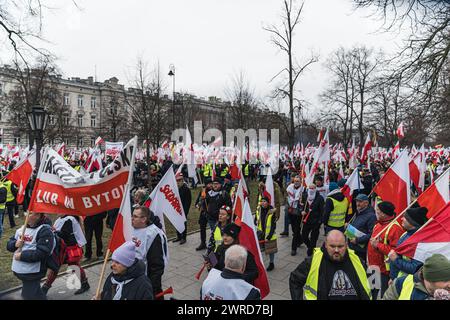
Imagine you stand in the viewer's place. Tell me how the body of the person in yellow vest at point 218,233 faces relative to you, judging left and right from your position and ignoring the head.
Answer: facing the viewer and to the left of the viewer

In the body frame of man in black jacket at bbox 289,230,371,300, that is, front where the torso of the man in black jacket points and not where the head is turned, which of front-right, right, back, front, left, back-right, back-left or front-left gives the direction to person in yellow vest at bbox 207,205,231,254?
back-right

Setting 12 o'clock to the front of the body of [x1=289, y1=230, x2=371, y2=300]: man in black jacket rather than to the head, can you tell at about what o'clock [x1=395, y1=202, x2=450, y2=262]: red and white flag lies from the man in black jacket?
The red and white flag is roughly at 8 o'clock from the man in black jacket.

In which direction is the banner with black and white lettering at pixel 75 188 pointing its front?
toward the camera

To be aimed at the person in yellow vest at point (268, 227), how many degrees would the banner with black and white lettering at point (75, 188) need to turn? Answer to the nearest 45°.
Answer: approximately 90° to its left

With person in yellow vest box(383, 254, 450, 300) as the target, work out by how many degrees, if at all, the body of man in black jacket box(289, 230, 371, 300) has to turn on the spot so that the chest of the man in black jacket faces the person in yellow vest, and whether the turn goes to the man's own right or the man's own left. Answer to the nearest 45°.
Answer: approximately 45° to the man's own left

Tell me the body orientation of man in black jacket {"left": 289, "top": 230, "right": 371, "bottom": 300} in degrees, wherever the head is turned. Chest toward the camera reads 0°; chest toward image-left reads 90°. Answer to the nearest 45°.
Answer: approximately 0°

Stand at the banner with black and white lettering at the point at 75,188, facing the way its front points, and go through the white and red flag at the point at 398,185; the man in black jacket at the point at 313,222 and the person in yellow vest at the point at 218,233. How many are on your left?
3

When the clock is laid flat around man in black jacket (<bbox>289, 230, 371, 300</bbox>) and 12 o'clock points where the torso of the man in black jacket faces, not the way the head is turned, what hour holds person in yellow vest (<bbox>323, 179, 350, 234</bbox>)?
The person in yellow vest is roughly at 6 o'clock from the man in black jacket.
